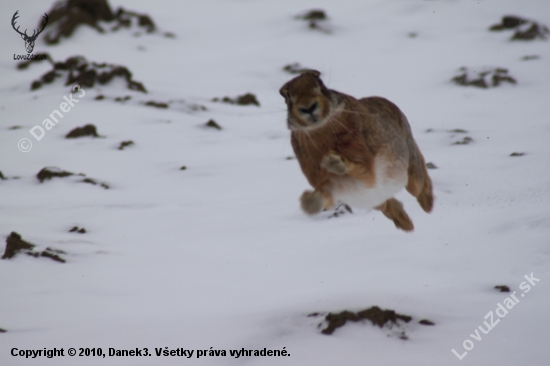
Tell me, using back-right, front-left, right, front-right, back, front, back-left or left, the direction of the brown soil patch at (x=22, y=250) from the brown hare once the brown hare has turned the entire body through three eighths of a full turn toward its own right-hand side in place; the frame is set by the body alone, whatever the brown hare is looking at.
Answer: front-left

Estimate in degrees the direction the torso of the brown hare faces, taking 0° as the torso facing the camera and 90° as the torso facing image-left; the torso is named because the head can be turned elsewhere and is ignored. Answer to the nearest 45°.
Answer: approximately 45°

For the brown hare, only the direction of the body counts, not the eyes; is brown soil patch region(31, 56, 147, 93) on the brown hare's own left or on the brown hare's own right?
on the brown hare's own right

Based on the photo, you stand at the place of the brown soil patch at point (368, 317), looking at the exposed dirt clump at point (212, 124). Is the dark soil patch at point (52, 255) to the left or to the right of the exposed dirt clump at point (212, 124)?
left

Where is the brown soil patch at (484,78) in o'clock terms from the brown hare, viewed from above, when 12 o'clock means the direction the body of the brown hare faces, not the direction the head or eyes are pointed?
The brown soil patch is roughly at 5 o'clock from the brown hare.

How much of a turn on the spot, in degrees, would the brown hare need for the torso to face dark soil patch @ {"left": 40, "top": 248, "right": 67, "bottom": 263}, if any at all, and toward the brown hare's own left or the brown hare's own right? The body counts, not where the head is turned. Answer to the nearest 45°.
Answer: approximately 90° to the brown hare's own right

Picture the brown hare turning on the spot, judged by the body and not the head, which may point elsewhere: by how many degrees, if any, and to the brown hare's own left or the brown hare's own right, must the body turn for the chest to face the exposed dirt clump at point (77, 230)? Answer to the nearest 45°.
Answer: approximately 90° to the brown hare's own right
